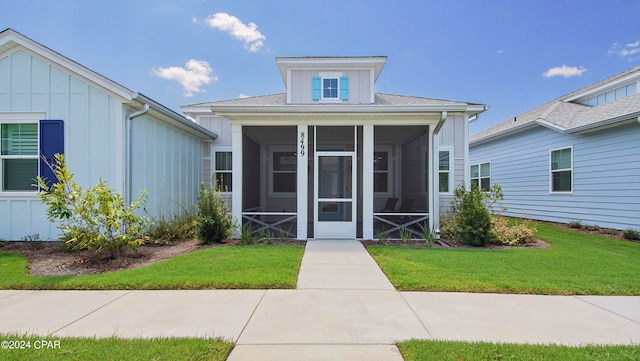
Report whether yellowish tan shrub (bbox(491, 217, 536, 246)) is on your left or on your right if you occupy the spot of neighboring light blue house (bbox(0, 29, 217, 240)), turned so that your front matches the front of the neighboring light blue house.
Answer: on your left

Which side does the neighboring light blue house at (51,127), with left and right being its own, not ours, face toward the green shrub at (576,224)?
left

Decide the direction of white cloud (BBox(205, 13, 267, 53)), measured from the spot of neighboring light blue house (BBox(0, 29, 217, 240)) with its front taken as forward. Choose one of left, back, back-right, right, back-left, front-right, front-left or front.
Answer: back-left

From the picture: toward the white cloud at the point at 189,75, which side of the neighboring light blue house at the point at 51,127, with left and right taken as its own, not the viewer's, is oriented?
back

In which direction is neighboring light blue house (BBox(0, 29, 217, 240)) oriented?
toward the camera

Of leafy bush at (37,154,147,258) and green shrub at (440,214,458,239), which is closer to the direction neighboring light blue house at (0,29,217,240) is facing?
the leafy bush

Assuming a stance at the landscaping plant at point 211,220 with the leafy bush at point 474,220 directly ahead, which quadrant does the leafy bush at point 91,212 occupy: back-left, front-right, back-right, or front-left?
back-right

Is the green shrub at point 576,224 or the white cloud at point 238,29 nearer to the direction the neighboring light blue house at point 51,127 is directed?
the green shrub

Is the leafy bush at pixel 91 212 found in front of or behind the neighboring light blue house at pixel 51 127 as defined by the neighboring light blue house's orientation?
in front
